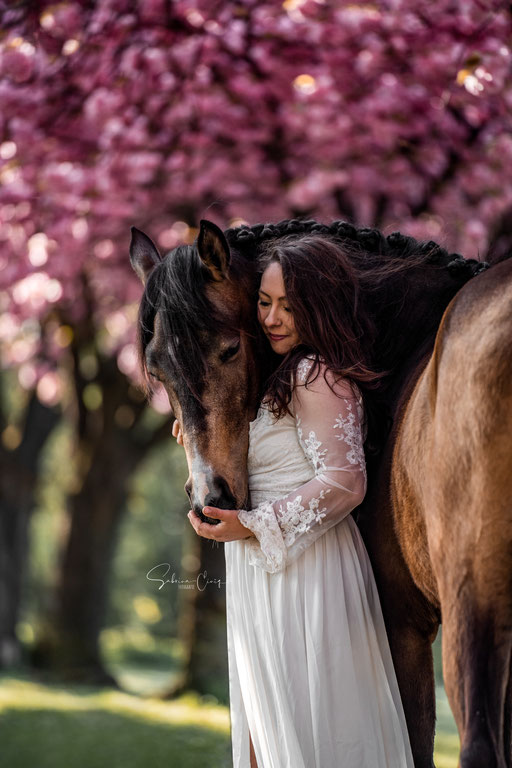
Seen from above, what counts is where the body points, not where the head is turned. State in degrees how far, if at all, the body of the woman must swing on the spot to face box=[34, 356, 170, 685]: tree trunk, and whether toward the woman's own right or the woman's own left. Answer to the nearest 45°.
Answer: approximately 90° to the woman's own right

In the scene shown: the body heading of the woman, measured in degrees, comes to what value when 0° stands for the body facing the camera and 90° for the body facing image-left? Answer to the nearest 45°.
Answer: approximately 90°

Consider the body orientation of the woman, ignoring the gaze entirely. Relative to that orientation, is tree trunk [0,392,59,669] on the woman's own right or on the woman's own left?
on the woman's own right

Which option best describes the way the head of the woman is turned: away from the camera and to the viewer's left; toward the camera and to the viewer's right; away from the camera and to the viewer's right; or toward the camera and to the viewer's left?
toward the camera and to the viewer's left

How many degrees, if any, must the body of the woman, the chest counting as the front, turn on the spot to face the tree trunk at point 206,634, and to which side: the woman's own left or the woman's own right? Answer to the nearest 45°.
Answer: approximately 90° to the woman's own right

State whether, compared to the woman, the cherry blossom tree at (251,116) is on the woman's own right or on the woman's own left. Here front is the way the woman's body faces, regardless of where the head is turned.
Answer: on the woman's own right
